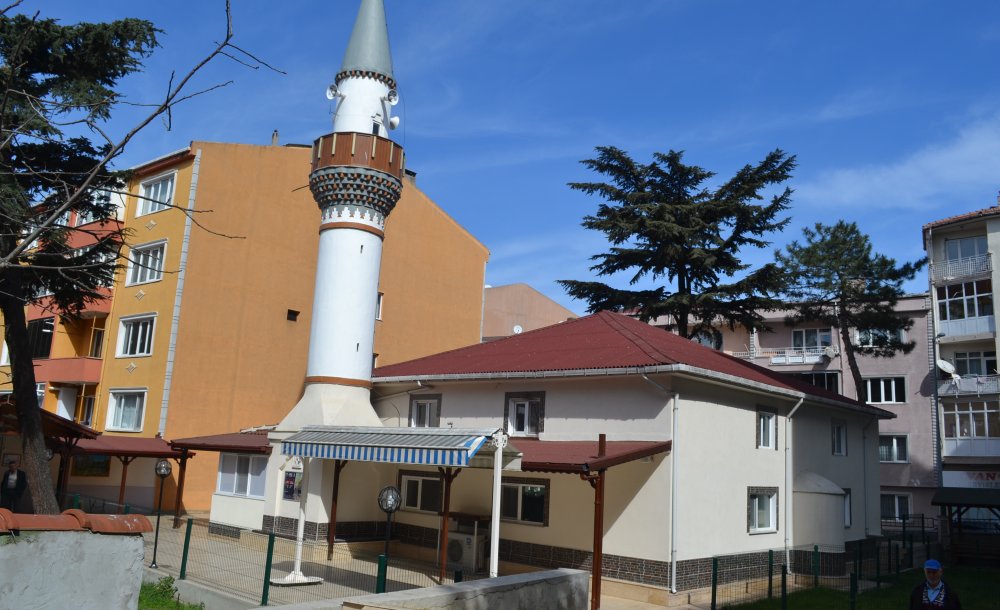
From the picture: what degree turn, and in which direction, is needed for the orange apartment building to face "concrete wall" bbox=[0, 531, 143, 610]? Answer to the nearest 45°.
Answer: approximately 45° to its left

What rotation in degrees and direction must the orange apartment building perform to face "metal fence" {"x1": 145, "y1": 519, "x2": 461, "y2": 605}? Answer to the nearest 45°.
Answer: approximately 45° to its left

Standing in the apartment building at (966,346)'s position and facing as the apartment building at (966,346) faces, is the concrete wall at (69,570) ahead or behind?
ahead

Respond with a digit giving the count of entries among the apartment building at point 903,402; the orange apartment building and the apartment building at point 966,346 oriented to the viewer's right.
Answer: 0

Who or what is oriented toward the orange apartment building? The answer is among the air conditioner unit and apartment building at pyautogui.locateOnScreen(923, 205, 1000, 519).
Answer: the apartment building

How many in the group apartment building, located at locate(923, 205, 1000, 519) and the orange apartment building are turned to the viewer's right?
0

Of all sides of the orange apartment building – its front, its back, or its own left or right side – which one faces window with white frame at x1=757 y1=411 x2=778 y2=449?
left

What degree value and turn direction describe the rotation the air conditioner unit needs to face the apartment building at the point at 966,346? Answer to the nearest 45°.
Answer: approximately 180°

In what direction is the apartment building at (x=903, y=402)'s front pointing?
toward the camera

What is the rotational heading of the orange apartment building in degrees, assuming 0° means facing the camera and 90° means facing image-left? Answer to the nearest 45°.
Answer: approximately 45°

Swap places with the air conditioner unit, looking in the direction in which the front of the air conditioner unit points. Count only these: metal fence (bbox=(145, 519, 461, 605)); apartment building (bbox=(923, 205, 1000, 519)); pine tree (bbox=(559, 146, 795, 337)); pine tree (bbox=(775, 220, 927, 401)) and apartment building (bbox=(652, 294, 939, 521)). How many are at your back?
4

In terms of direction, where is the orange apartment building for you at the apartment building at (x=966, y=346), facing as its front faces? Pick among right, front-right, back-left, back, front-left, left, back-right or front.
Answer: front

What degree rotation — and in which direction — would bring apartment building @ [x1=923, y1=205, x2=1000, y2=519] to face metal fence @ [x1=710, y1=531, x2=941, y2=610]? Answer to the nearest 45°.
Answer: approximately 45° to its left

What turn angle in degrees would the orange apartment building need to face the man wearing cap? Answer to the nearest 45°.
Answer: approximately 45° to its left

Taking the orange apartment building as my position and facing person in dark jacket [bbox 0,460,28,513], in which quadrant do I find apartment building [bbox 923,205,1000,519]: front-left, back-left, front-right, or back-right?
back-left

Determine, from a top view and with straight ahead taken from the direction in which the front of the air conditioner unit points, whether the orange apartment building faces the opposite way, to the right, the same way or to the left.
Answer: the same way

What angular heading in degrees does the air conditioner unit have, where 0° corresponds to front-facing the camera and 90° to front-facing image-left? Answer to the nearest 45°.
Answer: approximately 45°

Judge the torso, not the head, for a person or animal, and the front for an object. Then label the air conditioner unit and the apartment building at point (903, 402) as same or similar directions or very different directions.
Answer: same or similar directions

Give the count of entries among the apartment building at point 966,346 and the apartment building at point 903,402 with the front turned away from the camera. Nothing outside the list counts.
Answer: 0

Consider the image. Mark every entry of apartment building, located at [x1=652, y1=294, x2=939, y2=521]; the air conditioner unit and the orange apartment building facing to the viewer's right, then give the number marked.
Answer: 0

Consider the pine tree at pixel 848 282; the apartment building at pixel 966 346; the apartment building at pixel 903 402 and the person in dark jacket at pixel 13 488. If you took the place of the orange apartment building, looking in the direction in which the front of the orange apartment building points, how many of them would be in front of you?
1
